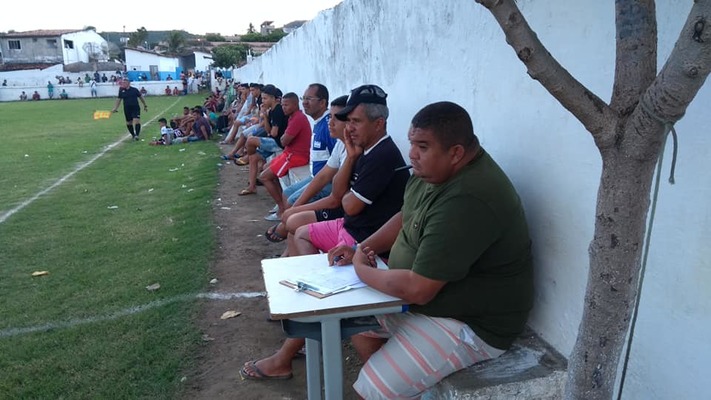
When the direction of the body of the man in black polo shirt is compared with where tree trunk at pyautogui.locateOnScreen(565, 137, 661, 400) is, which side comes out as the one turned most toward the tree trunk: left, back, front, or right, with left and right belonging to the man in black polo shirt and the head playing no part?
left

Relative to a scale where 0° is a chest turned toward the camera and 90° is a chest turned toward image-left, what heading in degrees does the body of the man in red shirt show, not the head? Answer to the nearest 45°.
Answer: approximately 90°

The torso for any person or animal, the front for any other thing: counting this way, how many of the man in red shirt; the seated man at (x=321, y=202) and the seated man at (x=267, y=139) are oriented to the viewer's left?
3

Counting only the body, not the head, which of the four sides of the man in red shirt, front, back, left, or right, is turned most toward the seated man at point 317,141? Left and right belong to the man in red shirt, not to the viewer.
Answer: left

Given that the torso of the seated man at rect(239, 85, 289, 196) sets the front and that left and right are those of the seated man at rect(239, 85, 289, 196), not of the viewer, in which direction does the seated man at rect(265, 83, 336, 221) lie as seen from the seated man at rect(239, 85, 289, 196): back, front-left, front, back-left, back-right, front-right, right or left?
left

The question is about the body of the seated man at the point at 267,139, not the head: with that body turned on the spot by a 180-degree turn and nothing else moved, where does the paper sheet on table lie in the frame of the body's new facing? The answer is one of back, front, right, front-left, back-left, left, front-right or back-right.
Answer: right

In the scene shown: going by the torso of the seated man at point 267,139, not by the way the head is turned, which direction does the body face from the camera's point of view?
to the viewer's left

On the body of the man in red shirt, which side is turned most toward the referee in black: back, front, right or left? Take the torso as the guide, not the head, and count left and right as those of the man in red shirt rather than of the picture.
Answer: right

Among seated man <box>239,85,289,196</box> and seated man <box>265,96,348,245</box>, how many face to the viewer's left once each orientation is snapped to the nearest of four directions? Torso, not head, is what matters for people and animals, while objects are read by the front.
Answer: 2

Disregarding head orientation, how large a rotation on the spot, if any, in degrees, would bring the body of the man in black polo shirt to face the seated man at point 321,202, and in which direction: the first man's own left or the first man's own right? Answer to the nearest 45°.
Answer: approximately 90° to the first man's own right

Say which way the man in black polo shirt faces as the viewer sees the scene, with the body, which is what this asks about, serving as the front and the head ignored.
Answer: to the viewer's left

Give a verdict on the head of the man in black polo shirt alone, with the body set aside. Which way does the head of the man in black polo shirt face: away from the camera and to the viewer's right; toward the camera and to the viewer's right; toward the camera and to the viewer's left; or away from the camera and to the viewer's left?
toward the camera and to the viewer's left
